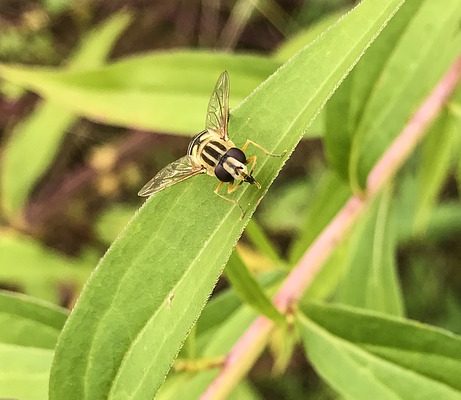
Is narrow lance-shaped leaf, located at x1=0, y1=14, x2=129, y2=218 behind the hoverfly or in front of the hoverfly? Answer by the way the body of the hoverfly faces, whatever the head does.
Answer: behind

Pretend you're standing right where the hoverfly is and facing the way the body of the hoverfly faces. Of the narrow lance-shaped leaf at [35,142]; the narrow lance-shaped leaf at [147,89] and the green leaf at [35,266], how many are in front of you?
0

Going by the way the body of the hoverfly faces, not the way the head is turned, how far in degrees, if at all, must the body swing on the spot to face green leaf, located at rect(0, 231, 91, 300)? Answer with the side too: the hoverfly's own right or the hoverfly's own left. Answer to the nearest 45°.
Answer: approximately 180°

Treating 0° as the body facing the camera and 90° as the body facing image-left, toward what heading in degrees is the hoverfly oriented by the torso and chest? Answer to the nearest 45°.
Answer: approximately 315°

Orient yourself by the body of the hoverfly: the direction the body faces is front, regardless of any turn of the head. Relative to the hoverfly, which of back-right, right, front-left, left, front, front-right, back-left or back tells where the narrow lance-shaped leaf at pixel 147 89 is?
back-left
